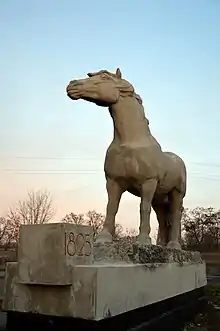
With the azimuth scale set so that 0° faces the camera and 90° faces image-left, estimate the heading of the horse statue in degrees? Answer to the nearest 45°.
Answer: approximately 45°

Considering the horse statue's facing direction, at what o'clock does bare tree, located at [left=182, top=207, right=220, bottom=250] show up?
The bare tree is roughly at 5 o'clock from the horse statue.
